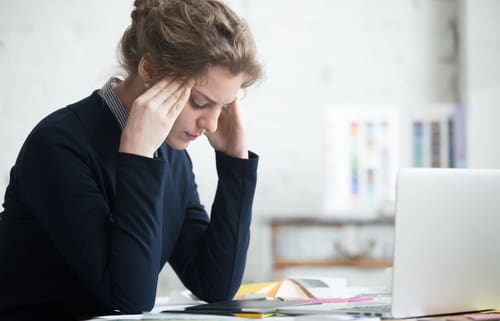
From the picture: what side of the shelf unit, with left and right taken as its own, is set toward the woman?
front

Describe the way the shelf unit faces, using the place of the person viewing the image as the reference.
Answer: facing the viewer

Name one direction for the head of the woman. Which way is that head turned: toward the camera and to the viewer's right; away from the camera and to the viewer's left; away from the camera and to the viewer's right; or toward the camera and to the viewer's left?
toward the camera and to the viewer's right

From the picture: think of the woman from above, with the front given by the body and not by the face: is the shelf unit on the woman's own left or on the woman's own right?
on the woman's own left

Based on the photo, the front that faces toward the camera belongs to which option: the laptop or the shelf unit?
the shelf unit

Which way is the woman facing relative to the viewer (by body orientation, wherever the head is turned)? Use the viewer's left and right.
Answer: facing the viewer and to the right of the viewer

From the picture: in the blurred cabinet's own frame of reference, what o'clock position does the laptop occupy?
The laptop is roughly at 12 o'clock from the blurred cabinet.

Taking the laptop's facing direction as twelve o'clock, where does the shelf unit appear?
The shelf unit is roughly at 1 o'clock from the laptop.

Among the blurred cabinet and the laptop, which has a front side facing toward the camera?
the blurred cabinet

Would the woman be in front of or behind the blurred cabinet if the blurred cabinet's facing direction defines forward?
in front

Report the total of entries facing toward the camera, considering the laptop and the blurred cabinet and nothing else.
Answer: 1

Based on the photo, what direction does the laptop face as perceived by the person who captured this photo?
facing away from the viewer and to the left of the viewer

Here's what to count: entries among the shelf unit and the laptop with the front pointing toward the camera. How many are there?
1
